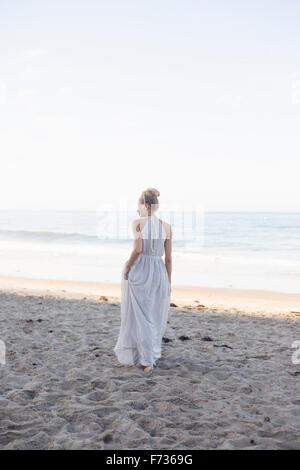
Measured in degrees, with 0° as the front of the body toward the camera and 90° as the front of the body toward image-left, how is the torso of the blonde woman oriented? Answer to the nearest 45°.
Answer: approximately 180°
